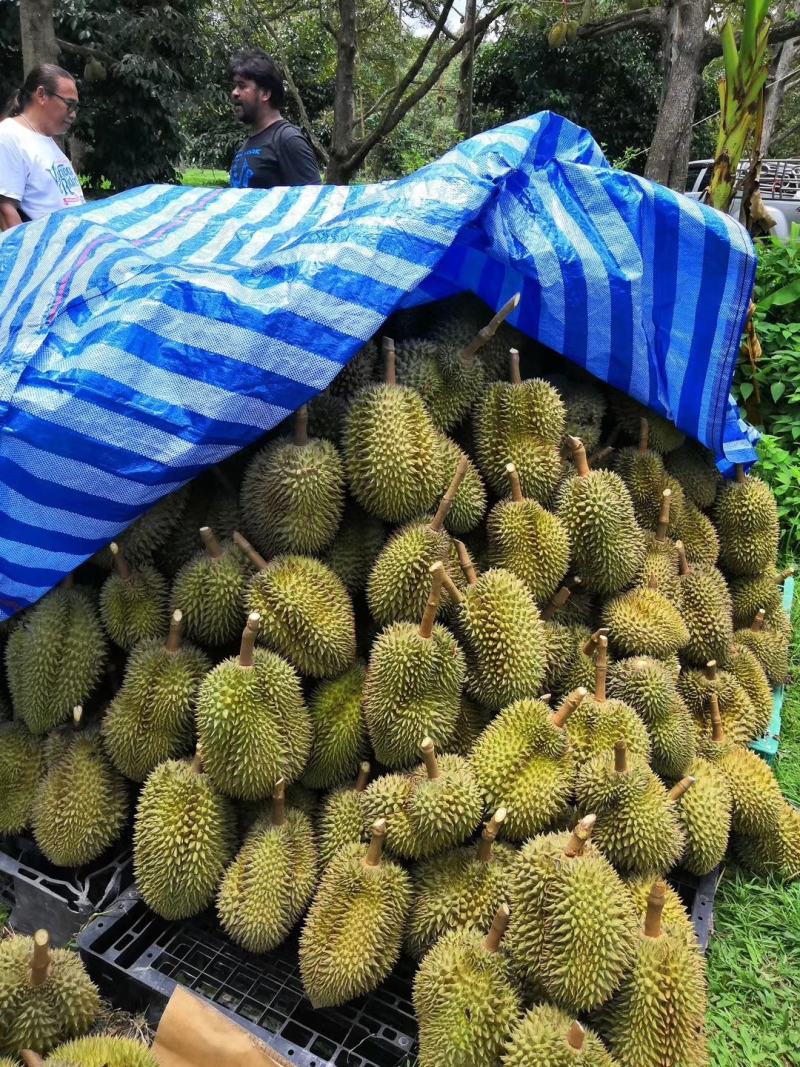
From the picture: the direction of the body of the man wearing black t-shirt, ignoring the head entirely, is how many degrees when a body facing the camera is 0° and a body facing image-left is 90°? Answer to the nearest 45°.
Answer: approximately 45°

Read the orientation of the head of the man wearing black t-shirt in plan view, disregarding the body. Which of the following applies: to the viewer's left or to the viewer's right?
to the viewer's left

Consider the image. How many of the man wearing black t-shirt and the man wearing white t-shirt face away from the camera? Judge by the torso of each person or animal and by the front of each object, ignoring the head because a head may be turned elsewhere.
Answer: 0

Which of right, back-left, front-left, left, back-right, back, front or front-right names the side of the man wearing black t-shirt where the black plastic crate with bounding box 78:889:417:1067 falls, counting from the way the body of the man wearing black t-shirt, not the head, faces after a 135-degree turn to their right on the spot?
back

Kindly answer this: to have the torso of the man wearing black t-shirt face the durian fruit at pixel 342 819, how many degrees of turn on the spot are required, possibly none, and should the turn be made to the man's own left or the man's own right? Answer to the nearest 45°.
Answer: approximately 45° to the man's own left

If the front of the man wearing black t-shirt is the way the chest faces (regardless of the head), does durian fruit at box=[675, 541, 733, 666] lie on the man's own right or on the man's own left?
on the man's own left

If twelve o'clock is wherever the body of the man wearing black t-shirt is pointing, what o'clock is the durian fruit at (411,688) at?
The durian fruit is roughly at 10 o'clock from the man wearing black t-shirt.

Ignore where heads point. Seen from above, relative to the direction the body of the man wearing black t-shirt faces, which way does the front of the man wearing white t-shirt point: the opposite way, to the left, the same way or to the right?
to the left

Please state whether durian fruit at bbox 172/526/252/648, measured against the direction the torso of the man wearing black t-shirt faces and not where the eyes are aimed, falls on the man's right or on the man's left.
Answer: on the man's left

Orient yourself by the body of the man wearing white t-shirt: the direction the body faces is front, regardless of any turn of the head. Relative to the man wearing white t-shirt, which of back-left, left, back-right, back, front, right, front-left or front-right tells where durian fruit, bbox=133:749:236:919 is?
front-right
